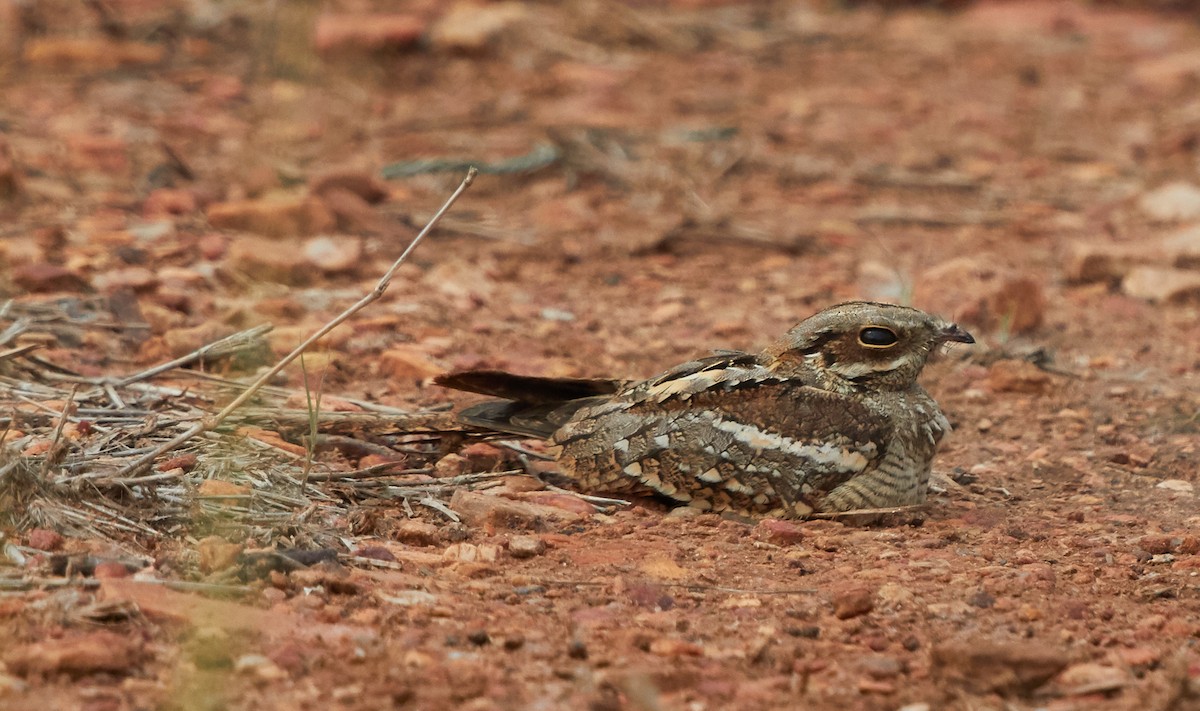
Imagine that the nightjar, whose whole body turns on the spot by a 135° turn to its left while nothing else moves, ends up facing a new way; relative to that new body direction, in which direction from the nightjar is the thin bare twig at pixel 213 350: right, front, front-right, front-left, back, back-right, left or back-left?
front-left

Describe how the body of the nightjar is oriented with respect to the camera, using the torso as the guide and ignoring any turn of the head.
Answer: to the viewer's right
